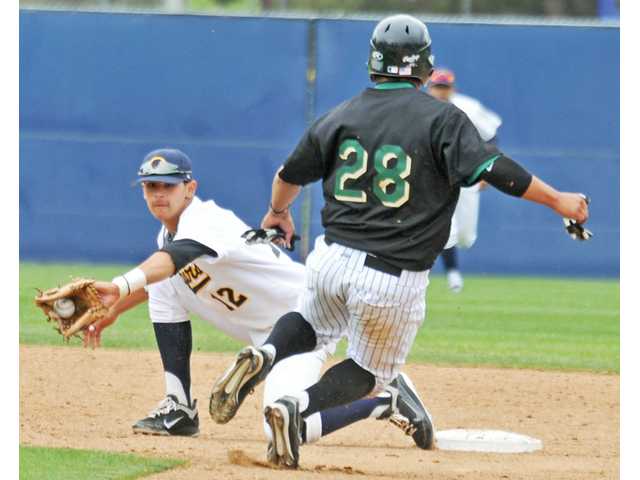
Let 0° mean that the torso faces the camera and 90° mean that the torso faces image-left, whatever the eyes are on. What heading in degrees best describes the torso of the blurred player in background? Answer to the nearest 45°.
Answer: approximately 45°

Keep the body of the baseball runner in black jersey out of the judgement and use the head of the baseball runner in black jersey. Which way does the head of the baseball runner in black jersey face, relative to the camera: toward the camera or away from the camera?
away from the camera

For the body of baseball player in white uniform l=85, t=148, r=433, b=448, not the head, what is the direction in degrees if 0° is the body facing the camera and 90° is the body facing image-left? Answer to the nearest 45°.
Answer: approximately 45°

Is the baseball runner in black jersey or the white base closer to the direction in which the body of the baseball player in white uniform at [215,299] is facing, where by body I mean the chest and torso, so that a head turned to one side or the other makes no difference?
the baseball runner in black jersey

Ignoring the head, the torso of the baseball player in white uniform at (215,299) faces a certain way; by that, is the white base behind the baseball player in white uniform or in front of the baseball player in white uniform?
behind
